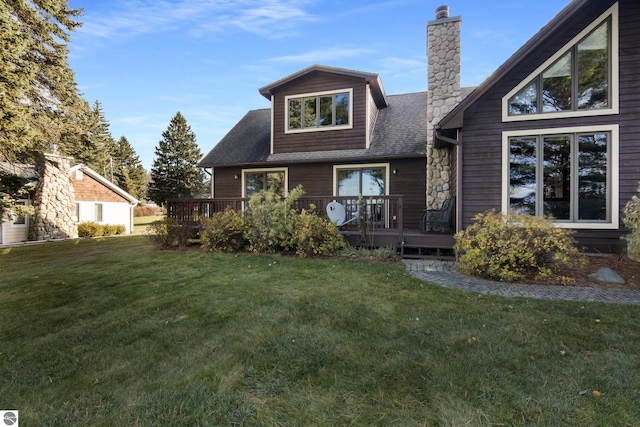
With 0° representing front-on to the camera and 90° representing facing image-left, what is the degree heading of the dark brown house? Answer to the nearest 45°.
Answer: approximately 0°

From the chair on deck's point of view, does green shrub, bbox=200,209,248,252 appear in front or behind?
in front

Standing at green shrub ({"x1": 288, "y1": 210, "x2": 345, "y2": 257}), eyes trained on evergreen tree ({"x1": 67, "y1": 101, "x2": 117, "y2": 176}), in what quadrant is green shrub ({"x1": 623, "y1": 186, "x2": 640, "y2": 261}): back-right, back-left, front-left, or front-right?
back-right

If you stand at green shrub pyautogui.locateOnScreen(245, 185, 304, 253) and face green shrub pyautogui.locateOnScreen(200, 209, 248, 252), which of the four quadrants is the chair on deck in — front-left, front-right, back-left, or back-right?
back-right

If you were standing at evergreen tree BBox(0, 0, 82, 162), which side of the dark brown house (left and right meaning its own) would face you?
right

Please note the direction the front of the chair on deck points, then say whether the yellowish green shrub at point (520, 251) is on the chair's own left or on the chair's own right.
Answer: on the chair's own left

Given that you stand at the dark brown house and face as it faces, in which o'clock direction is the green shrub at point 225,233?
The green shrub is roughly at 3 o'clock from the dark brown house.

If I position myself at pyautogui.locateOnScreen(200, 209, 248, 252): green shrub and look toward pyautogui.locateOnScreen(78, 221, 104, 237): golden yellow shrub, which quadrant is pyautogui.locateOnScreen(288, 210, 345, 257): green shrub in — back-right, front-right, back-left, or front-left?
back-right
